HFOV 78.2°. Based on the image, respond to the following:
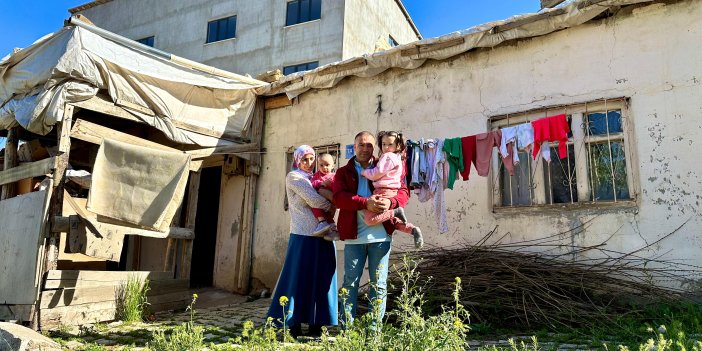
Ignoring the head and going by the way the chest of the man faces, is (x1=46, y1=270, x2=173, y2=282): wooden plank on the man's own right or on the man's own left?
on the man's own right

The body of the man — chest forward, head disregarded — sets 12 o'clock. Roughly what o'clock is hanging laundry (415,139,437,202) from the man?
The hanging laundry is roughly at 7 o'clock from the man.

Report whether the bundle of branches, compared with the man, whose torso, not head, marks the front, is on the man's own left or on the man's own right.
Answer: on the man's own left

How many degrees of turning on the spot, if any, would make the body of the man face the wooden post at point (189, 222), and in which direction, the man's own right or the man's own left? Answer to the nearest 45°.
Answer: approximately 135° to the man's own right

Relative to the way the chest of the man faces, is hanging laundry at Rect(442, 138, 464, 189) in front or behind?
behind

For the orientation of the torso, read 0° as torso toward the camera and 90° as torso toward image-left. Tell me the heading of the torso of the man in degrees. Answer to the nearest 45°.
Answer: approximately 0°

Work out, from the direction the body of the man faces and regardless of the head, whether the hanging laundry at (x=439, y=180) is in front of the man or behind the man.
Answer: behind

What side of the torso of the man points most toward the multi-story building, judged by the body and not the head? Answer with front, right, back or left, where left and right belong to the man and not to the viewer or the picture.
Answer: back

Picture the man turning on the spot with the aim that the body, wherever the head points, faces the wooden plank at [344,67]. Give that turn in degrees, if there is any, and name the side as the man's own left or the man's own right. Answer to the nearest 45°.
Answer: approximately 180°

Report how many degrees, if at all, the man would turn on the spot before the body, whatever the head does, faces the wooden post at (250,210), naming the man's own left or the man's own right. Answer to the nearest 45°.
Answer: approximately 135° to the man's own right
